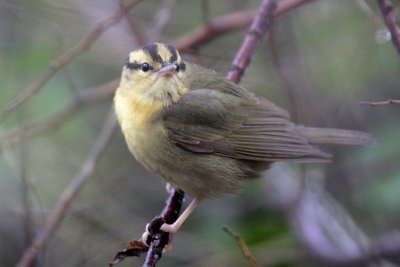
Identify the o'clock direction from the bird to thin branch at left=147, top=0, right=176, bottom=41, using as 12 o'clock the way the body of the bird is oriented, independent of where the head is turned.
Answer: The thin branch is roughly at 3 o'clock from the bird.

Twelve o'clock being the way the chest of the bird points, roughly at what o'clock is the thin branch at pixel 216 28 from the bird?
The thin branch is roughly at 4 o'clock from the bird.

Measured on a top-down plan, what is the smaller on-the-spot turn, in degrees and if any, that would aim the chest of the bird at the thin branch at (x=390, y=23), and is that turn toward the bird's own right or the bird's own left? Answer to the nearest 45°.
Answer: approximately 135° to the bird's own left

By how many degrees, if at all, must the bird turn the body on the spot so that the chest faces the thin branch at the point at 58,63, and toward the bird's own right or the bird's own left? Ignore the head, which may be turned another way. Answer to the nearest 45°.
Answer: approximately 45° to the bird's own right

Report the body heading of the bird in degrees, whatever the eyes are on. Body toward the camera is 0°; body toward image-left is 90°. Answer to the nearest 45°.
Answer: approximately 90°
